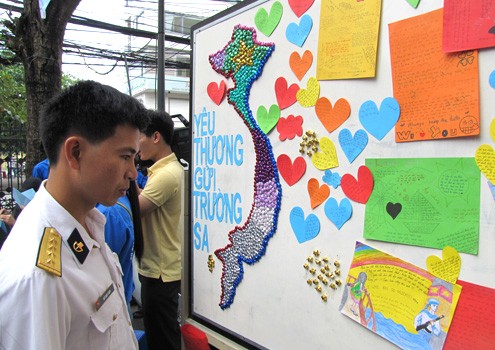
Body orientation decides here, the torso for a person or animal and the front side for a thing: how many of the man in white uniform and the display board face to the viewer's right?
1

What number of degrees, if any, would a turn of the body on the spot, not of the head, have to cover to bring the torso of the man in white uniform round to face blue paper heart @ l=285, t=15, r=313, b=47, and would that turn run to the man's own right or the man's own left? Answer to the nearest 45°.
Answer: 0° — they already face it

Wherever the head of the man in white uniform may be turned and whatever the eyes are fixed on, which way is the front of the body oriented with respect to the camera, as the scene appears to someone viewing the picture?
to the viewer's right

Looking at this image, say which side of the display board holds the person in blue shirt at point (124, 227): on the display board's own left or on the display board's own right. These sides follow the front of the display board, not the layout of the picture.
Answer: on the display board's own right
